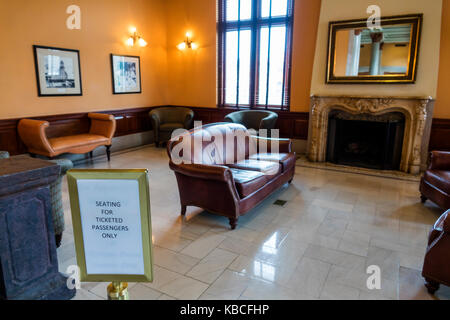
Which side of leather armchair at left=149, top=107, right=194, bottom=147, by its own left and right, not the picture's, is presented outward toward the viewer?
front

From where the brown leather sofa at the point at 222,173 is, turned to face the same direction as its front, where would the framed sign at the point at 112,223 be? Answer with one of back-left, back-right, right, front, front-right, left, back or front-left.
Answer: front-right

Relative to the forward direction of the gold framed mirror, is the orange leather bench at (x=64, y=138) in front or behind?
in front

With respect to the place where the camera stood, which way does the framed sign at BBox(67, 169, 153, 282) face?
facing the viewer

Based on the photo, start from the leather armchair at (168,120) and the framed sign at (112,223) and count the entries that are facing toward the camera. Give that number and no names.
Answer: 2

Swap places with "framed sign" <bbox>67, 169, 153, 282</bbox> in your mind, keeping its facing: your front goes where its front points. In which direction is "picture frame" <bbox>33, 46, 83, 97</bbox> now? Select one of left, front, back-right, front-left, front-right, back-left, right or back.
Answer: back

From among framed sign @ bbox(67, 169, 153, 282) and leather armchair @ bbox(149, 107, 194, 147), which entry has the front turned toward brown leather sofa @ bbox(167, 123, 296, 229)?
the leather armchair

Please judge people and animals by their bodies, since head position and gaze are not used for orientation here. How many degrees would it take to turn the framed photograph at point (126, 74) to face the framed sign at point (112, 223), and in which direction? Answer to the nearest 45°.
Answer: approximately 45° to its right

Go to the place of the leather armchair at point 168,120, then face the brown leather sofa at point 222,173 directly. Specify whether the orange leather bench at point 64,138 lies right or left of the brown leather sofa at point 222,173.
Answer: right

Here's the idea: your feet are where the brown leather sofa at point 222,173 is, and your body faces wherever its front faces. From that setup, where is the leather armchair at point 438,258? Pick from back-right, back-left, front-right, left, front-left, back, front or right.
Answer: front

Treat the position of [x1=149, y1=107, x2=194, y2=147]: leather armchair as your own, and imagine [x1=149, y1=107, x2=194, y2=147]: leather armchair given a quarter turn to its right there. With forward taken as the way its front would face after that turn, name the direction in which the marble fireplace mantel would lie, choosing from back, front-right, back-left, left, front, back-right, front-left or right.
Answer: back-left

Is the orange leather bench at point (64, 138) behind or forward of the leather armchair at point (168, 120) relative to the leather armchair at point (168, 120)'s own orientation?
forward

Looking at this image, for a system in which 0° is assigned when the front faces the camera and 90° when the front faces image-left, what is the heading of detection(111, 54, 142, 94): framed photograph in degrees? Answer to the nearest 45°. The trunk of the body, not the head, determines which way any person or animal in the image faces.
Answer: approximately 315°

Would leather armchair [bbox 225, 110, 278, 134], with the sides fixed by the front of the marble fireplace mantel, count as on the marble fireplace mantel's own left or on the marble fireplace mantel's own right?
on the marble fireplace mantel's own right

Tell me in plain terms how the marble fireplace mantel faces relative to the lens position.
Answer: facing the viewer and to the left of the viewer

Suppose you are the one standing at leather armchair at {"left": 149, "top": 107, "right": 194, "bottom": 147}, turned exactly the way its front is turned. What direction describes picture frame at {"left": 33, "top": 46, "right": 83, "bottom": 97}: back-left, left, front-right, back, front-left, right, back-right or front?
front-right
